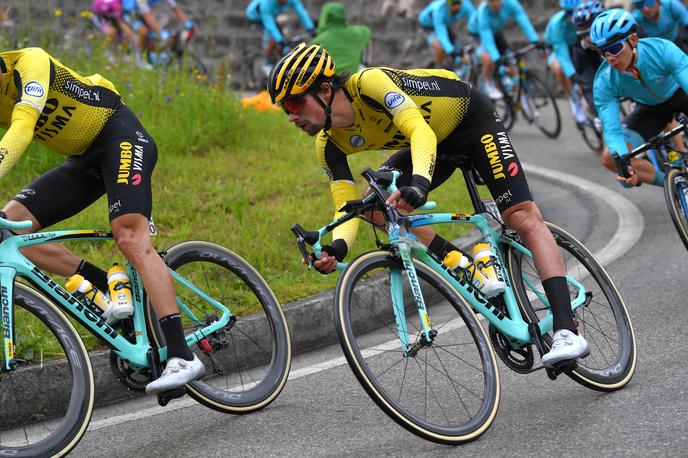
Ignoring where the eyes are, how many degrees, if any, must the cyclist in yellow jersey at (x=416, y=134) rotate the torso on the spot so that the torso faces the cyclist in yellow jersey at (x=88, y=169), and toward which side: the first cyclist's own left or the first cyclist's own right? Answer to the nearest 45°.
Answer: approximately 45° to the first cyclist's own right

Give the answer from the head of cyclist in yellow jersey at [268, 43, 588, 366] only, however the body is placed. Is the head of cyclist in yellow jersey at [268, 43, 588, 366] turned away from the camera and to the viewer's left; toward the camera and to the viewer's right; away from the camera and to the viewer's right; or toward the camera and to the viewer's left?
toward the camera and to the viewer's left

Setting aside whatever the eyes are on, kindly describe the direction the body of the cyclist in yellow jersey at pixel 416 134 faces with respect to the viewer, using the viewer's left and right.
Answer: facing the viewer and to the left of the viewer
